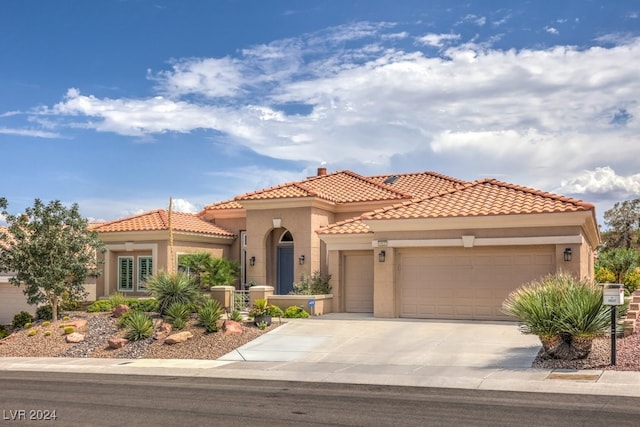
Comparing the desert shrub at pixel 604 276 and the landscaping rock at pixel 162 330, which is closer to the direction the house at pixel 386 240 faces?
the landscaping rock

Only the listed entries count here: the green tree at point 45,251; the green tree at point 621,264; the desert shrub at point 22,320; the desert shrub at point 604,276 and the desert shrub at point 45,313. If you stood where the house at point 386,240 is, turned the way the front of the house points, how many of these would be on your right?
3

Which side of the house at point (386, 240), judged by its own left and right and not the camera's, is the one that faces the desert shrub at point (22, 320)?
right

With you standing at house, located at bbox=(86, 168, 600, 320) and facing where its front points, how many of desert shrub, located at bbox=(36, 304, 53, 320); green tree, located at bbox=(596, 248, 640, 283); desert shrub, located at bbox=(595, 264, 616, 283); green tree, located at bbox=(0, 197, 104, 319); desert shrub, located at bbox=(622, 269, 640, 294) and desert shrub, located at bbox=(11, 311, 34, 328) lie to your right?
3

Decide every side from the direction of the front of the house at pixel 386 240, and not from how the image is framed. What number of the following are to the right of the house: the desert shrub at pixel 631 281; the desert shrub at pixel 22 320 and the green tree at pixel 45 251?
2

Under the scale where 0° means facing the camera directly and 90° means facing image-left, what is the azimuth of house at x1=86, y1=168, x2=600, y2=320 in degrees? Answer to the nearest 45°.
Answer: approximately 0°

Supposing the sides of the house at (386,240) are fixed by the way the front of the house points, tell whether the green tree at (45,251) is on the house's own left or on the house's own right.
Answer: on the house's own right

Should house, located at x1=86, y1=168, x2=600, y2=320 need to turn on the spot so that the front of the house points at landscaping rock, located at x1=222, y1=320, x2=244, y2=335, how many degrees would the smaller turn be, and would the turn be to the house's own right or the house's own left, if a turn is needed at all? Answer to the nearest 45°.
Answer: approximately 45° to the house's own right

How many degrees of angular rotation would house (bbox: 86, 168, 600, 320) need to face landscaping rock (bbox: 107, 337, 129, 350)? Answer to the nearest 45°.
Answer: approximately 45° to its right

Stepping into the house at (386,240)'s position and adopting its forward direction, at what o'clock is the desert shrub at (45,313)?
The desert shrub is roughly at 3 o'clock from the house.

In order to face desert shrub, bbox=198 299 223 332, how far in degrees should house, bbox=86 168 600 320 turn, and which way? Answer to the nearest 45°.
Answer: approximately 45° to its right

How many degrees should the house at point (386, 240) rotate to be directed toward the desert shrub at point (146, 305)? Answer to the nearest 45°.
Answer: approximately 90° to its right
